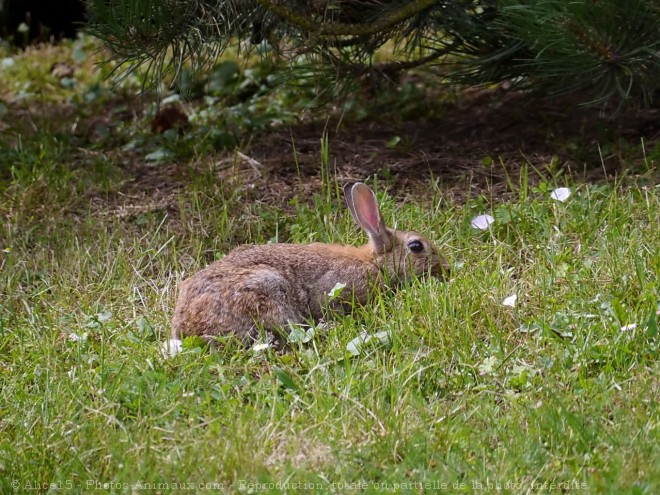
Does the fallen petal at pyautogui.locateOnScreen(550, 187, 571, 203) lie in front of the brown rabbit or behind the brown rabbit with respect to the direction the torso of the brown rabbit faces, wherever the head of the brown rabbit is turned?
in front

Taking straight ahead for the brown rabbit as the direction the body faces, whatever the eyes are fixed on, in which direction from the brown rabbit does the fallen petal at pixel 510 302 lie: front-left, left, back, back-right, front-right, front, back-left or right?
front-right

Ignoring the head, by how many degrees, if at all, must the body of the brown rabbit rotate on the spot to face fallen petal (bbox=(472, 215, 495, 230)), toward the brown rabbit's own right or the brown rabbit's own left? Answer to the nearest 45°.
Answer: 0° — it already faces it

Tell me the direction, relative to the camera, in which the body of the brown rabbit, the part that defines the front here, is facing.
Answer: to the viewer's right

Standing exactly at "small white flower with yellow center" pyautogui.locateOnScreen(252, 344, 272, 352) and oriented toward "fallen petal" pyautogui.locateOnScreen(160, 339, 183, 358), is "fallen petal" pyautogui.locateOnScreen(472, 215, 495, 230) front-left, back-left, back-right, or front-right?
back-right

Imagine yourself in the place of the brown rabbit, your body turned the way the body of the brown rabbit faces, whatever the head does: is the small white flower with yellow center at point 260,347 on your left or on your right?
on your right

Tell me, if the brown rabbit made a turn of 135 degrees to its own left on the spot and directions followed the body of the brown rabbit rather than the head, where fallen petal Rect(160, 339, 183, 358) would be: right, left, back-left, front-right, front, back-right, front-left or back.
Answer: left

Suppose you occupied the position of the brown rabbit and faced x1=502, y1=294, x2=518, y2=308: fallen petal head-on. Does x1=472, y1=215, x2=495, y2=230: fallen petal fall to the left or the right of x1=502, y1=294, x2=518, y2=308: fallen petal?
left
